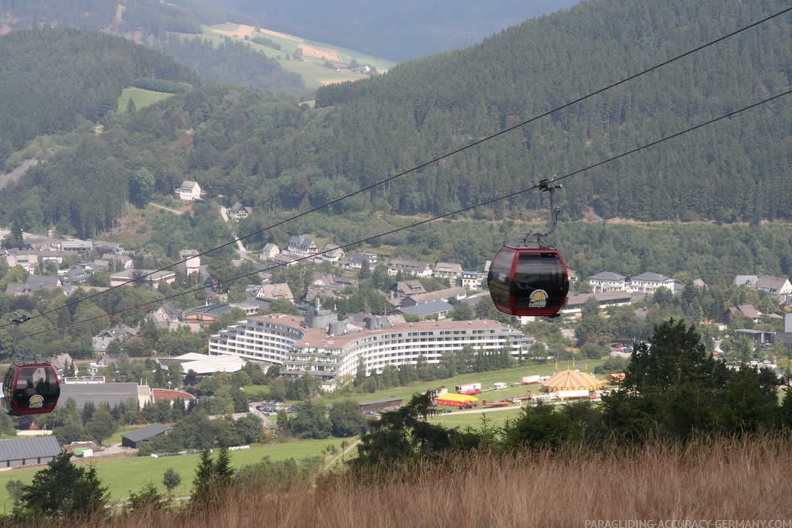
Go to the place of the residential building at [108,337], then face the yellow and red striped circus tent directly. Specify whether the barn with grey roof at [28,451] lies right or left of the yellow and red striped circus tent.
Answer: right

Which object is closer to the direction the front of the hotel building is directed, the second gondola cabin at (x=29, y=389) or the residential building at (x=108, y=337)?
the second gondola cabin

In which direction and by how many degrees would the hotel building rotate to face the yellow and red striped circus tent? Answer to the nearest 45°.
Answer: approximately 45° to its left

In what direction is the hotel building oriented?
toward the camera

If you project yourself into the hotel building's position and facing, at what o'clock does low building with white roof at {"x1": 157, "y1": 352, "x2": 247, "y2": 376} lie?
The low building with white roof is roughly at 2 o'clock from the hotel building.

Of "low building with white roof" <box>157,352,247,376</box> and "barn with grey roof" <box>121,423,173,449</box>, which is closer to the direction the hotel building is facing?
the barn with grey roof

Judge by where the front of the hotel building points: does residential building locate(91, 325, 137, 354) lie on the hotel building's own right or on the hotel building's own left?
on the hotel building's own right

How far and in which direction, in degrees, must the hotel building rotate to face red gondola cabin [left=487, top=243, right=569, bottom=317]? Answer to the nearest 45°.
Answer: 0° — it already faces it

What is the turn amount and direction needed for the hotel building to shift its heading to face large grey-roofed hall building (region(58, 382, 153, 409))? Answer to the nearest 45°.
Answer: approximately 45° to its right

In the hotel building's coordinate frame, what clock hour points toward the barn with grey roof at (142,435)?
The barn with grey roof is roughly at 1 o'clock from the hotel building.

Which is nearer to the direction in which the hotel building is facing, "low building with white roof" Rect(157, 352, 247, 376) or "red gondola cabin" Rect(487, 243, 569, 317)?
the red gondola cabin

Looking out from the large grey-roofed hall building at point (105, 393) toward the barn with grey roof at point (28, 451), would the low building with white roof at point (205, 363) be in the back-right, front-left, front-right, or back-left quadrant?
back-left
